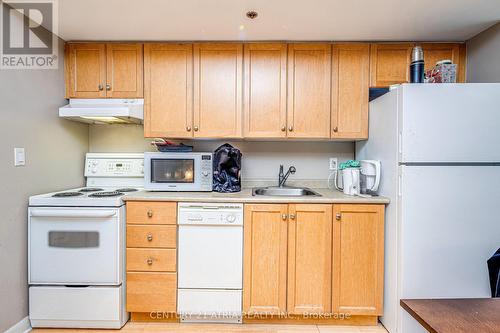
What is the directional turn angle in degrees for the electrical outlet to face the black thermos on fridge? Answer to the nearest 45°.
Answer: approximately 45° to its left

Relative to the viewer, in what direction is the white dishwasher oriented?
toward the camera

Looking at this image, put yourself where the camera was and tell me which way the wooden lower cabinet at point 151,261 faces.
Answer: facing the viewer

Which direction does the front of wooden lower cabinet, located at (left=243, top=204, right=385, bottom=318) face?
toward the camera

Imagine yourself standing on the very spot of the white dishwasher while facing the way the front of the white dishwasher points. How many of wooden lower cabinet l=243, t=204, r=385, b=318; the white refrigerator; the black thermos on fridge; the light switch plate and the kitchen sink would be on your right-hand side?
1

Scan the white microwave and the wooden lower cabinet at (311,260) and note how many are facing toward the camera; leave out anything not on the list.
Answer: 2

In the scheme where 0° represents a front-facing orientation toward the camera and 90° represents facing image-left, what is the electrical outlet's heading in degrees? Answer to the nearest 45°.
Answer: approximately 0°

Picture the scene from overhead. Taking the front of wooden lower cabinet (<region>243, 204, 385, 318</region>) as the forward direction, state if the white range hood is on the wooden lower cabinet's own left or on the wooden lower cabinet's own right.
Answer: on the wooden lower cabinet's own right

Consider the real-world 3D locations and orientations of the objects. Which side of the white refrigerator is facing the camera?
front

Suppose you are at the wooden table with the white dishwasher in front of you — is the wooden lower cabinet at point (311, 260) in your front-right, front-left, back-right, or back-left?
front-right

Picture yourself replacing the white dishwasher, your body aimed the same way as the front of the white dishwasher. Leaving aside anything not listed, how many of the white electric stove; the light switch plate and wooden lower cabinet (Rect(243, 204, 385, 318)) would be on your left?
1

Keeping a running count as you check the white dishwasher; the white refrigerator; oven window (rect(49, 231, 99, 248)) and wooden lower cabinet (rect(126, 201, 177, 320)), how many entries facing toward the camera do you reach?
4

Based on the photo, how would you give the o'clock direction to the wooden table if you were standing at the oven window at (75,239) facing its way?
The wooden table is roughly at 11 o'clock from the oven window.

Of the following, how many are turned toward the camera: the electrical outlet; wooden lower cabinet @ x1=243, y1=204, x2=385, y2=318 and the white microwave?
3

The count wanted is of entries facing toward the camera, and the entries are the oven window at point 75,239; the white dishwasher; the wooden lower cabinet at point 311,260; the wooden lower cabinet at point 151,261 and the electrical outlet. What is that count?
5

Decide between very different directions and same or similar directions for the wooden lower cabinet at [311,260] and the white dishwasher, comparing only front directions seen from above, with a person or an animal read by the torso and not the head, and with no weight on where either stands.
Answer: same or similar directions

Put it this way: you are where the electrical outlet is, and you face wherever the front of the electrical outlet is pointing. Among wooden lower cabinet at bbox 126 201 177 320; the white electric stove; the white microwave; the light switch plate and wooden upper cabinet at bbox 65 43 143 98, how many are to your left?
0
